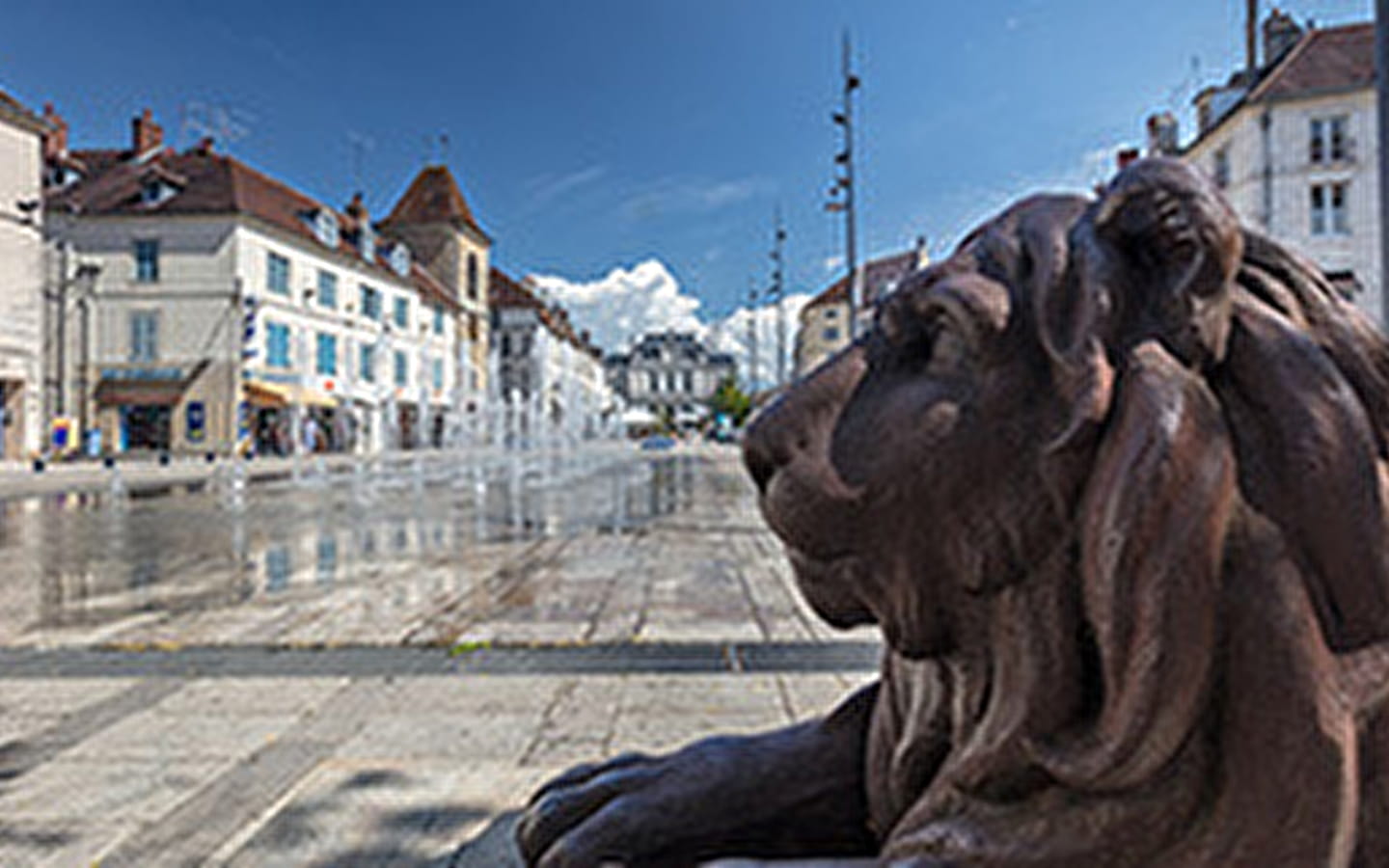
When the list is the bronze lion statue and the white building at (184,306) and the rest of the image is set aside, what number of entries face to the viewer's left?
1

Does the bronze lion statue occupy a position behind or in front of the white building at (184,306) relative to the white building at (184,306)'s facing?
in front

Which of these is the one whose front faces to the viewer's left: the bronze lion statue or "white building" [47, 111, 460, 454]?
the bronze lion statue

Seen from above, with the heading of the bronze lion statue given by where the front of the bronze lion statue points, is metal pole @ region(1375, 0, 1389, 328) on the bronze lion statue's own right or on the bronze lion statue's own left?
on the bronze lion statue's own right

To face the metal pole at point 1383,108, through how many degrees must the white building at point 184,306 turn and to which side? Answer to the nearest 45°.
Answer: approximately 45° to its right

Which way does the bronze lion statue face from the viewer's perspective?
to the viewer's left

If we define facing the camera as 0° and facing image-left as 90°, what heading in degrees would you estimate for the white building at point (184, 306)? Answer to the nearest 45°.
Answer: approximately 315°

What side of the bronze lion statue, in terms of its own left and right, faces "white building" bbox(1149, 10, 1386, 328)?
right

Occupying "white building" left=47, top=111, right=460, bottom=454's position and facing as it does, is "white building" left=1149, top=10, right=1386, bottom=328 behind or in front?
in front

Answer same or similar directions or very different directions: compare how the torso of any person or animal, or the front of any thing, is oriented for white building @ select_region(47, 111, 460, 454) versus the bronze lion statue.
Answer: very different directions
